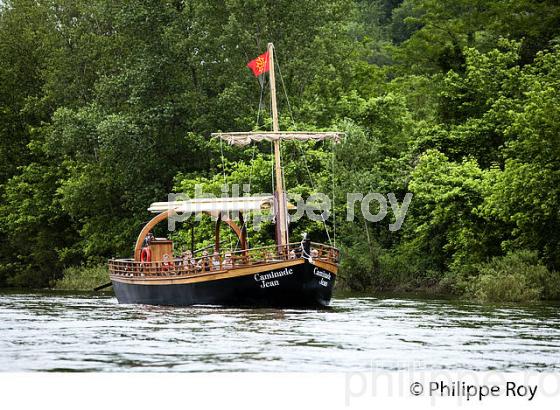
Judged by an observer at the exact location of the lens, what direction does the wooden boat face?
facing the viewer and to the right of the viewer
